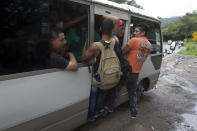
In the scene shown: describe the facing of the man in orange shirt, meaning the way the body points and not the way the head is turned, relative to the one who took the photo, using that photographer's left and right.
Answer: facing away from the viewer and to the left of the viewer

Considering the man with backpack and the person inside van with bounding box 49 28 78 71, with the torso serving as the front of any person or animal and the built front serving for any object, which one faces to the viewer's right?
the person inside van

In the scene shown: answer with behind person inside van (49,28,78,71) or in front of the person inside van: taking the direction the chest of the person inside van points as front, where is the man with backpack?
in front

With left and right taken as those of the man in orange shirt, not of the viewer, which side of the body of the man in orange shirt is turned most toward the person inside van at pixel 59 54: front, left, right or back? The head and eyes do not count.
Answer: left

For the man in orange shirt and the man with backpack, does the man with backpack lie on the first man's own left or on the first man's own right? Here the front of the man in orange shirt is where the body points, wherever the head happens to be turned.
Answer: on the first man's own left

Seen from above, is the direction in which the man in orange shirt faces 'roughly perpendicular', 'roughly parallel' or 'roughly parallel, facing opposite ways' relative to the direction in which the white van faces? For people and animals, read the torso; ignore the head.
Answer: roughly perpendicular

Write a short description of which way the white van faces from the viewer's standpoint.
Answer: facing away from the viewer and to the right of the viewer

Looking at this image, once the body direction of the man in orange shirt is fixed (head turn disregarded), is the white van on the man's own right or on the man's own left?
on the man's own left

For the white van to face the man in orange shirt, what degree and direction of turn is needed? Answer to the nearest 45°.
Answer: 0° — it already faces them

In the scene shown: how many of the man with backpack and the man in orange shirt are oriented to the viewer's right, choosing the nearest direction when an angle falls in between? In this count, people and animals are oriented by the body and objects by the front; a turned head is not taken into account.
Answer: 0

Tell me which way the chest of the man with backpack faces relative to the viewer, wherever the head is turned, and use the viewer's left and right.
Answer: facing away from the viewer and to the left of the viewer

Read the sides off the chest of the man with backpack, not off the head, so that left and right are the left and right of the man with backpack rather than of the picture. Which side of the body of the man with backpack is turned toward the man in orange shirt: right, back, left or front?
right

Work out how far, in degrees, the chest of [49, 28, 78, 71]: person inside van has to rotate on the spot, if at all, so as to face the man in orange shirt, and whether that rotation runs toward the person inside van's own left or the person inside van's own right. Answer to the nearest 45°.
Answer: approximately 45° to the person inside van's own left

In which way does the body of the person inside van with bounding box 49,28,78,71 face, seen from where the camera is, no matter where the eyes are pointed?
to the viewer's right
